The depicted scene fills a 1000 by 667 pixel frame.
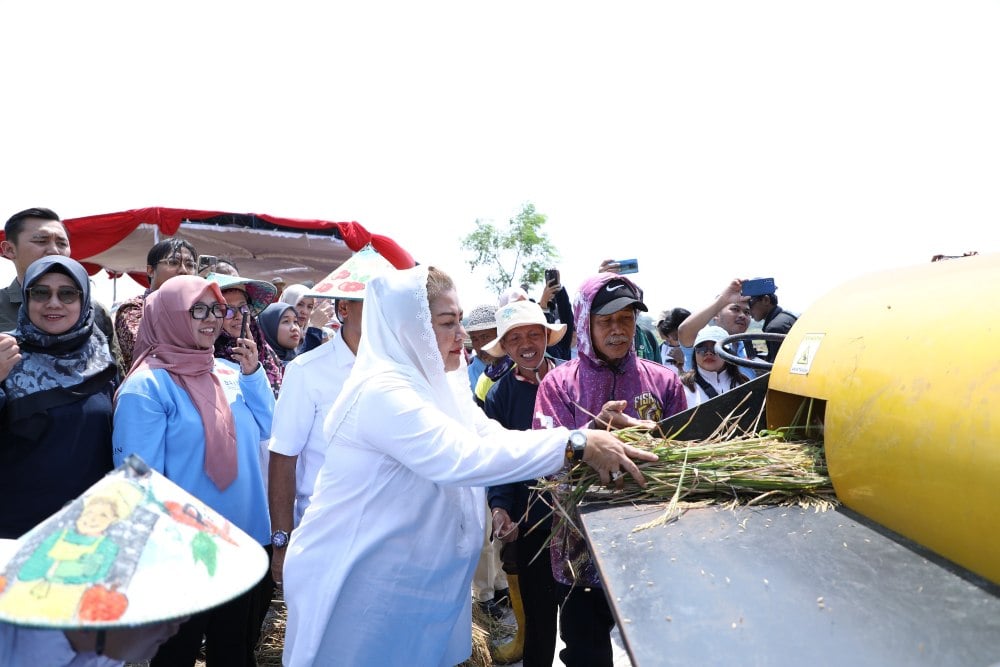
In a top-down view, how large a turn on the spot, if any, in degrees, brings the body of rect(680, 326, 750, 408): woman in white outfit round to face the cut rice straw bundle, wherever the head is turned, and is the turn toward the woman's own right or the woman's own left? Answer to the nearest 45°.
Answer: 0° — they already face it

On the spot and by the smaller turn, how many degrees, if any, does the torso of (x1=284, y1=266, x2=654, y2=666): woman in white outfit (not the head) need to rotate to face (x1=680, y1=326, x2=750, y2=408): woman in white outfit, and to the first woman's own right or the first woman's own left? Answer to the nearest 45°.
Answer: approximately 45° to the first woman's own left

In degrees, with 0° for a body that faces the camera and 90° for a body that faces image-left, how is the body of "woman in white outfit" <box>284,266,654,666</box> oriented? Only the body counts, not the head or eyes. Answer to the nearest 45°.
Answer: approximately 270°

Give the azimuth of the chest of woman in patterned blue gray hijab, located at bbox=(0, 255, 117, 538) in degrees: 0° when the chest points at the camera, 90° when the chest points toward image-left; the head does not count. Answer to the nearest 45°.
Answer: approximately 0°

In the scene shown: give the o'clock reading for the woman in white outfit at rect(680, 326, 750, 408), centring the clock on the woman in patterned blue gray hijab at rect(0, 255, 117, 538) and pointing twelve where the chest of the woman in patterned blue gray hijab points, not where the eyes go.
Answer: The woman in white outfit is roughly at 9 o'clock from the woman in patterned blue gray hijab.

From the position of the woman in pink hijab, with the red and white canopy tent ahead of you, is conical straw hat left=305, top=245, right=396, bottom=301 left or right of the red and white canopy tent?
right

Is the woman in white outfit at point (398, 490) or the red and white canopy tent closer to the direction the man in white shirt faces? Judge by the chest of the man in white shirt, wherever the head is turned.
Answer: the woman in white outfit

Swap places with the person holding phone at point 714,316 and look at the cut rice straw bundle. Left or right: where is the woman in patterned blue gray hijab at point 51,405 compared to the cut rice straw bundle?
right

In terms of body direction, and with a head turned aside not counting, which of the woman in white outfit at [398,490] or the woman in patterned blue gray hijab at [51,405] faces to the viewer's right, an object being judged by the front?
the woman in white outfit

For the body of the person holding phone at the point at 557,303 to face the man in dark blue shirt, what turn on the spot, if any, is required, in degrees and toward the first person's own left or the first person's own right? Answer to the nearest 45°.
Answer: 0° — they already face them
